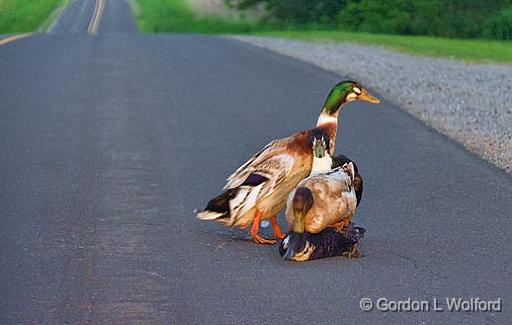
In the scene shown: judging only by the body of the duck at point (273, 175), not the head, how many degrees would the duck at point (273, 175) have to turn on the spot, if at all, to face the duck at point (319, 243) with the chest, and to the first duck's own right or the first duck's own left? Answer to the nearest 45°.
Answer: approximately 45° to the first duck's own right

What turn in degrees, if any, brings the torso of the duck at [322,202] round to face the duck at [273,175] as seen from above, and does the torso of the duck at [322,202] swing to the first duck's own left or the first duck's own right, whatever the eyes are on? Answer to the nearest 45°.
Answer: approximately 90° to the first duck's own right

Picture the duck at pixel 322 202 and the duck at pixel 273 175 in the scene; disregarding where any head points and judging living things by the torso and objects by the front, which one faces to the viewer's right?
the duck at pixel 273 175

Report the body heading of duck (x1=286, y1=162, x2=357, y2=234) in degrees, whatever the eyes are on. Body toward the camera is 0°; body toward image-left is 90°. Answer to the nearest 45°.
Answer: approximately 45°

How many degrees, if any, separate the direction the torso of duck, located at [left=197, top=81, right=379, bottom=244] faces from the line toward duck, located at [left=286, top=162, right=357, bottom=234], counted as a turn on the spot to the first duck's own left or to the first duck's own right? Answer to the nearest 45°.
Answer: approximately 45° to the first duck's own right

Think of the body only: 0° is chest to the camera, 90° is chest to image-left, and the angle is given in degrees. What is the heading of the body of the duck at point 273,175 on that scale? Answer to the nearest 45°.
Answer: approximately 270°

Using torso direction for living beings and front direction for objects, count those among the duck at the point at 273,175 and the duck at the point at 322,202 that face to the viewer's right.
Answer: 1
